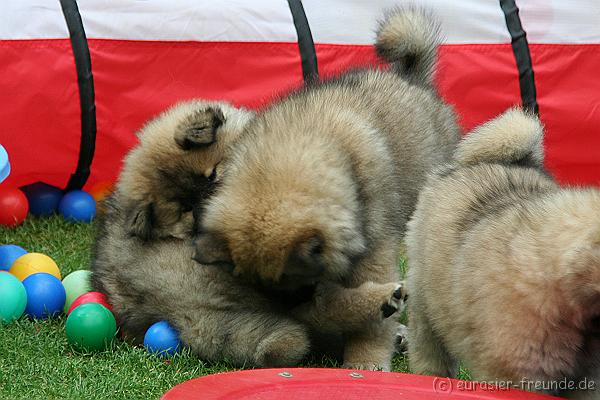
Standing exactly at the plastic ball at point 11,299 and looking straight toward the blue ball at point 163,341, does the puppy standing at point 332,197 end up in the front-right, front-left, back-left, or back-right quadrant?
front-left

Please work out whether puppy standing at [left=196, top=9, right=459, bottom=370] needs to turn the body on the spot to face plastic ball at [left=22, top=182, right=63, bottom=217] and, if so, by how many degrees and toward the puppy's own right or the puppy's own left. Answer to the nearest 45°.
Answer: approximately 90° to the puppy's own right

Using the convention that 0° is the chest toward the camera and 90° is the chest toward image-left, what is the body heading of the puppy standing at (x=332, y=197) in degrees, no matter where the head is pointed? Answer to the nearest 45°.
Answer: approximately 45°

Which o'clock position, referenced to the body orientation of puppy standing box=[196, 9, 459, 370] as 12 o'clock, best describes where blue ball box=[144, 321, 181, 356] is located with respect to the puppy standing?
The blue ball is roughly at 1 o'clock from the puppy standing.

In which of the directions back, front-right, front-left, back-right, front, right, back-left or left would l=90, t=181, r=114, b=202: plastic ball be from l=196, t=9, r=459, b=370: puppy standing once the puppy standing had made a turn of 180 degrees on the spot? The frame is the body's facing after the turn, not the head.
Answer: left
